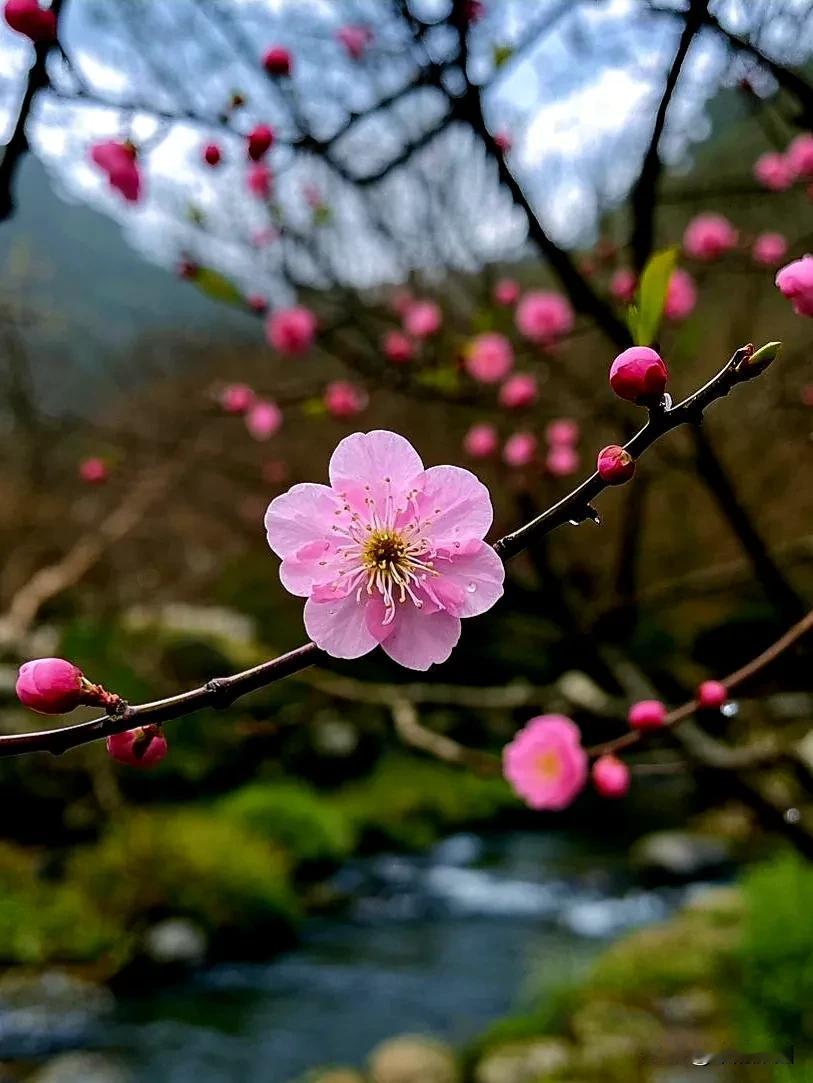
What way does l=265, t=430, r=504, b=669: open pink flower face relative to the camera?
toward the camera

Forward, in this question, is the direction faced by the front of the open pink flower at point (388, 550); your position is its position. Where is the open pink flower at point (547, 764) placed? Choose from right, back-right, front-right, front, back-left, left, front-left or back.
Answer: back
